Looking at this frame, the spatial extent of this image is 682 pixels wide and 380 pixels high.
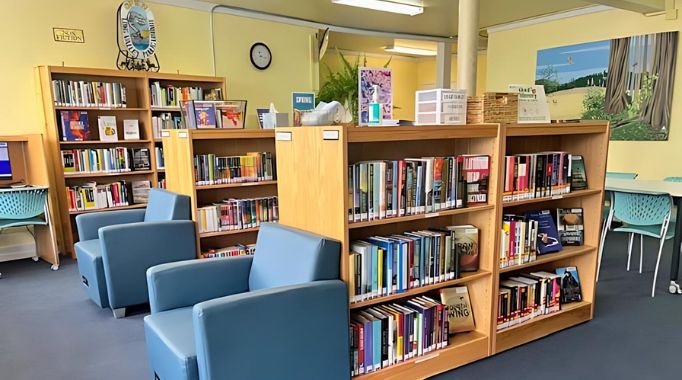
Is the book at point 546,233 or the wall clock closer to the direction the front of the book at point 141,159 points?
the book

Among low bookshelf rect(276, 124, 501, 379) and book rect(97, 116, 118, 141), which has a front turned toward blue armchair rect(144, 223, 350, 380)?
the book

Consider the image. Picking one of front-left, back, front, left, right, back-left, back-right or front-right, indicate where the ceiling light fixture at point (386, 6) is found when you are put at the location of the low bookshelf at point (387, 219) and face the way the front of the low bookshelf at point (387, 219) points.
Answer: back-left

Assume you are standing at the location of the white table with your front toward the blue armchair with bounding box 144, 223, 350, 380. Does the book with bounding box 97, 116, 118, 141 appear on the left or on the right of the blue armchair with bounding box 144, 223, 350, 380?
right
